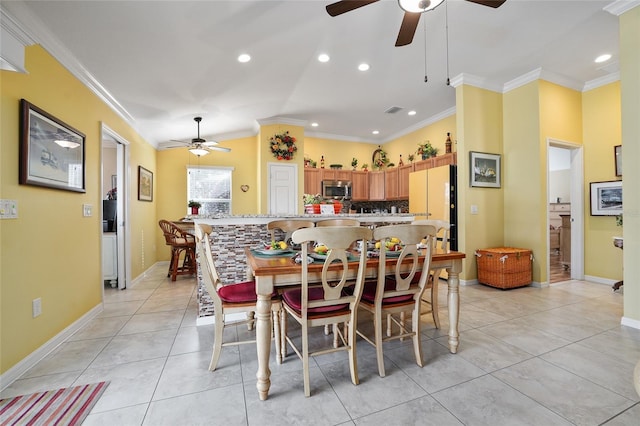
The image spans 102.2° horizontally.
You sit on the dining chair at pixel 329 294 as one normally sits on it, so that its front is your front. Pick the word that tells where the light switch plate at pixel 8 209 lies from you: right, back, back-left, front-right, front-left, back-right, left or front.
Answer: front-left

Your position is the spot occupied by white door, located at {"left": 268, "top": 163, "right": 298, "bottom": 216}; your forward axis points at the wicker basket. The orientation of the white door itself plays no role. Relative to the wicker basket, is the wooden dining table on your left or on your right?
right

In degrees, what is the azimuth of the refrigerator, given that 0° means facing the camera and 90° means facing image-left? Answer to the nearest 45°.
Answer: approximately 45°

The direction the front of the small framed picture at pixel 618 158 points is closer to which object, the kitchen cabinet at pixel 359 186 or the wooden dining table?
the wooden dining table

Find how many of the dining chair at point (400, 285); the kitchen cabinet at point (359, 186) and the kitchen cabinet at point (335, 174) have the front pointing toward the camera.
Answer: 2

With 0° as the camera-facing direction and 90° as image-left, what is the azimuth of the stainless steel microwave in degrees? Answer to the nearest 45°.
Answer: approximately 0°

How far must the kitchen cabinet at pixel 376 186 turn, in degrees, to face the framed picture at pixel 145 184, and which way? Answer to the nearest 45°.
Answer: approximately 45° to its right

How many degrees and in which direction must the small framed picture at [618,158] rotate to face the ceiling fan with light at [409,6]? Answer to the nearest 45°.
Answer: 0° — it already faces it

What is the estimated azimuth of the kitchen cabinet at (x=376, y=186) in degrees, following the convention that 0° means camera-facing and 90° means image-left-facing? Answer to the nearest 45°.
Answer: approximately 0°

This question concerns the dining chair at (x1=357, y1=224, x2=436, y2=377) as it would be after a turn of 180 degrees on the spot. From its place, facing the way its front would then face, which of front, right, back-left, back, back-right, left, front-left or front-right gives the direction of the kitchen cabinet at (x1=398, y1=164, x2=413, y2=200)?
back-left

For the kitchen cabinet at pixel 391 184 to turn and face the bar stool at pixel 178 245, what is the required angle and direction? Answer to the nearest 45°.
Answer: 0° — it already faces it
